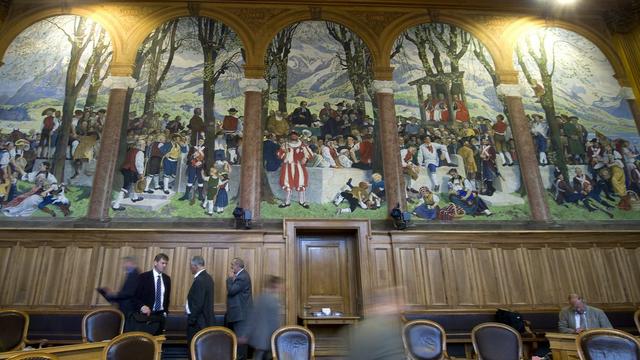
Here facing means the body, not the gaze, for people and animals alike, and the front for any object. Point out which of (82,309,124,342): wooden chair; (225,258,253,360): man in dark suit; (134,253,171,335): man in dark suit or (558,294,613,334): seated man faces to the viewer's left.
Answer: (225,258,253,360): man in dark suit

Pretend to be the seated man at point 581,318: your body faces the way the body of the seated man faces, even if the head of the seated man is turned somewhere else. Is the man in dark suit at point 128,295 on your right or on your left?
on your right

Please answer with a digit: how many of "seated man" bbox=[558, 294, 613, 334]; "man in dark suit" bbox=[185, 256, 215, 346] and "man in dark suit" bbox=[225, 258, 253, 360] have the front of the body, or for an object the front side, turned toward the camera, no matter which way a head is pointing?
1

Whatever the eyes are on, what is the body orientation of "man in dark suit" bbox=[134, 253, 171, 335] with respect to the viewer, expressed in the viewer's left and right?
facing the viewer and to the right of the viewer

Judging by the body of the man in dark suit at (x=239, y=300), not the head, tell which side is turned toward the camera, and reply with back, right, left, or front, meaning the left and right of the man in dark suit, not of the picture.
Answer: left

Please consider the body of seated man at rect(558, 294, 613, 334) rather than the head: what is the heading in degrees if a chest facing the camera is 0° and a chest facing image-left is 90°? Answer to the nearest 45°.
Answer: approximately 0°

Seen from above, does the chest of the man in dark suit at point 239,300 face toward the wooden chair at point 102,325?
yes

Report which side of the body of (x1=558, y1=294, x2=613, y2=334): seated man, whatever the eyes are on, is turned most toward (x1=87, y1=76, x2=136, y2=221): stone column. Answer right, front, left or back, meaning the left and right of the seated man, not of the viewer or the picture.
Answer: right

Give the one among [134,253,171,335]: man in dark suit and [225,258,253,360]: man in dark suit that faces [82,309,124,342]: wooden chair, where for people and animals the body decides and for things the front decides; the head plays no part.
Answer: [225,258,253,360]: man in dark suit

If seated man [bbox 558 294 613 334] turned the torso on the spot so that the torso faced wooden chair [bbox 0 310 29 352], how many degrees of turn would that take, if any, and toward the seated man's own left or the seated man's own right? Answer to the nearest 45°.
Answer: approximately 45° to the seated man's own right

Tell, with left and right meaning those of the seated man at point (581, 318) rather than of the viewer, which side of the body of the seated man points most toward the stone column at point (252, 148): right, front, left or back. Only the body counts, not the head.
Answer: right

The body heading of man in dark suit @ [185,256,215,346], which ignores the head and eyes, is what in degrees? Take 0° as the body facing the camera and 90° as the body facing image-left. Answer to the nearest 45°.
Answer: approximately 90°

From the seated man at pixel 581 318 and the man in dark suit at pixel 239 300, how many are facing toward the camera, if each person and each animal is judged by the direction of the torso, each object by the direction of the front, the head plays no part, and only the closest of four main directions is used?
1
